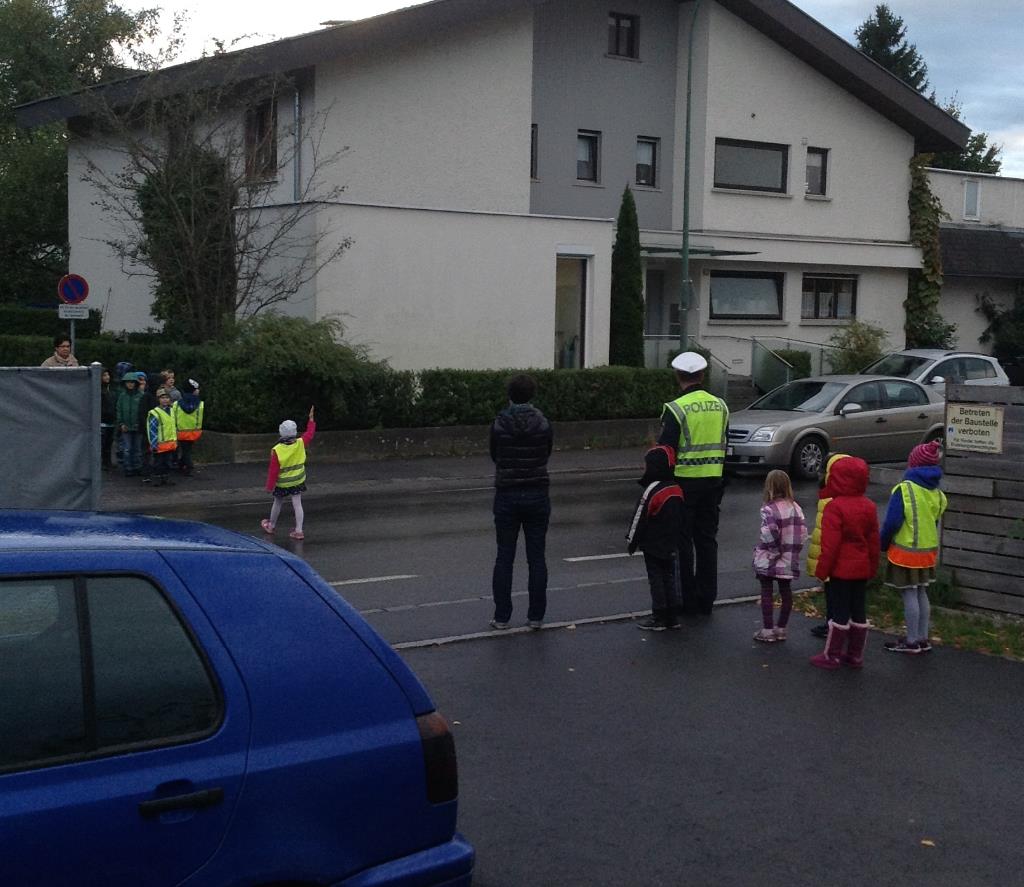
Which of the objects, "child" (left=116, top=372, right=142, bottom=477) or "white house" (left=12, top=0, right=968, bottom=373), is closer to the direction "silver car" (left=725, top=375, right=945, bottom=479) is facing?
the child

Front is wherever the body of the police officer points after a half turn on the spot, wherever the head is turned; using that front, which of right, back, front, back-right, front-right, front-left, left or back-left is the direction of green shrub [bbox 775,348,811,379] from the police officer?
back-left

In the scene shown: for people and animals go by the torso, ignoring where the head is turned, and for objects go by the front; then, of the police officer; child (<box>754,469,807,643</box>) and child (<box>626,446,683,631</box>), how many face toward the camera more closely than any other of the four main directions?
0

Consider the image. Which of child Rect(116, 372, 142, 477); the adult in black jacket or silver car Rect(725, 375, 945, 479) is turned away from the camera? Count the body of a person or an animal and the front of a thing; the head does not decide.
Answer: the adult in black jacket

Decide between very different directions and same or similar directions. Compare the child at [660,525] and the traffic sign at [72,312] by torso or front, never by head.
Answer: very different directions

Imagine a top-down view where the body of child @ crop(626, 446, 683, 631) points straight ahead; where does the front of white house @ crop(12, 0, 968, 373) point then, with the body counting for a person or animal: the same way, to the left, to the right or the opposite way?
the opposite way

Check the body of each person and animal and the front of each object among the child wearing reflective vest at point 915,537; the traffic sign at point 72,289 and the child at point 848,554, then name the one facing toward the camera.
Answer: the traffic sign

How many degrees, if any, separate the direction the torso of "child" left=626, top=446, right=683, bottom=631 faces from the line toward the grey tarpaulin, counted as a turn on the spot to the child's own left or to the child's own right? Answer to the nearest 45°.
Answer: approximately 45° to the child's own left

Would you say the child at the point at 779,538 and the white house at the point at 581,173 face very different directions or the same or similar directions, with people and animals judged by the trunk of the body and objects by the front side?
very different directions

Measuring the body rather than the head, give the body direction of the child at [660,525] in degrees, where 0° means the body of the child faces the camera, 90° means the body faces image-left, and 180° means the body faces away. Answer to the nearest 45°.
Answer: approximately 135°

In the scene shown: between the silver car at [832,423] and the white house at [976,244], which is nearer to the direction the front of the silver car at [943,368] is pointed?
the silver car

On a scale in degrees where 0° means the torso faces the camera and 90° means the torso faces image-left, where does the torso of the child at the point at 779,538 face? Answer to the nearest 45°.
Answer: approximately 135°

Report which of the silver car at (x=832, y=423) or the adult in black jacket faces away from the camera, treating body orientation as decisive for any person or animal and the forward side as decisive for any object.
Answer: the adult in black jacket

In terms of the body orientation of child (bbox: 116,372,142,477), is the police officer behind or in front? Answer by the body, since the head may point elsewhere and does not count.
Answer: in front

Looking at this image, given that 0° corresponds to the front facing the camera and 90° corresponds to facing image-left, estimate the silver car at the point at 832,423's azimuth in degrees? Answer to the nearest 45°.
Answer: approximately 45°

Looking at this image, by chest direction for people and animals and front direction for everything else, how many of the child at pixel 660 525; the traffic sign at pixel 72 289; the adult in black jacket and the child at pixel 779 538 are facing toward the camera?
1

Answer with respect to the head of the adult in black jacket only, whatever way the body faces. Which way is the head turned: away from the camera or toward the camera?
away from the camera

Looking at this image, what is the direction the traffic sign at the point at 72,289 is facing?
toward the camera

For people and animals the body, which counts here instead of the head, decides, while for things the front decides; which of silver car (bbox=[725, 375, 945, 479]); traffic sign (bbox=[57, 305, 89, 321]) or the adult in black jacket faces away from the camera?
the adult in black jacket

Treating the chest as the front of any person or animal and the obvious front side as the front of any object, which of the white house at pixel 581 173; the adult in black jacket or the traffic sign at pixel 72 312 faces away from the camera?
the adult in black jacket
